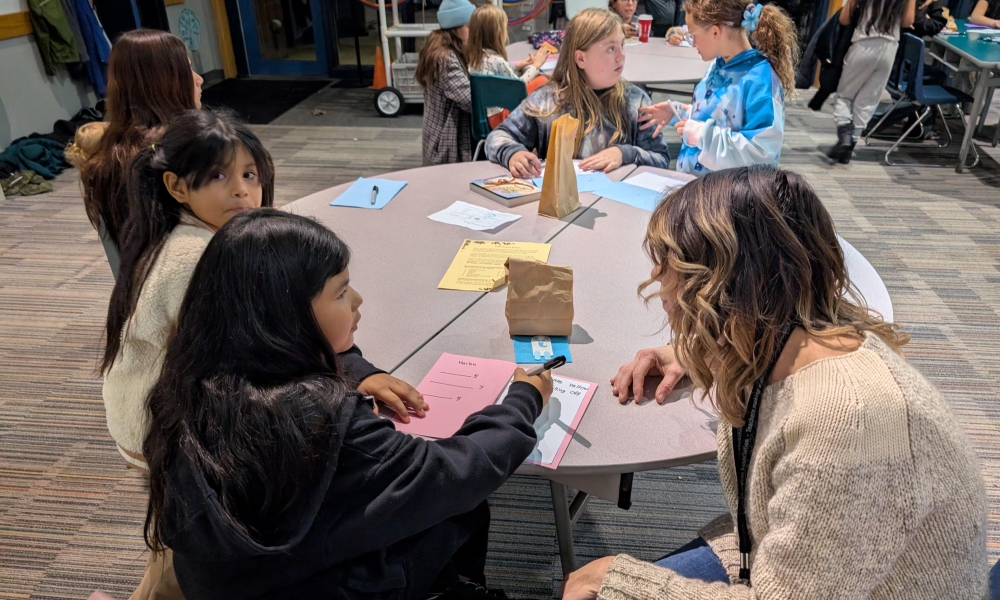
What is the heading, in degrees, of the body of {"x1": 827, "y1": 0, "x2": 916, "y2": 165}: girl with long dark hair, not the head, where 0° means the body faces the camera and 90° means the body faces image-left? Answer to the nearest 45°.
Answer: approximately 180°

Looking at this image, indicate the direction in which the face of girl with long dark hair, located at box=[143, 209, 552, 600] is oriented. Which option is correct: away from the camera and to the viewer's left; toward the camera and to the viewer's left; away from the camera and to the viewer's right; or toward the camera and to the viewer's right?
away from the camera and to the viewer's right

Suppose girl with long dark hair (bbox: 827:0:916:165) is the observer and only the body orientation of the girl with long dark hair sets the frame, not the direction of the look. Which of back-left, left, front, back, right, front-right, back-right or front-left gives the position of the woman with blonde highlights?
back

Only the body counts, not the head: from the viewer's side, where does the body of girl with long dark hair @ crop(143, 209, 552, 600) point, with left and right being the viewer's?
facing away from the viewer and to the right of the viewer

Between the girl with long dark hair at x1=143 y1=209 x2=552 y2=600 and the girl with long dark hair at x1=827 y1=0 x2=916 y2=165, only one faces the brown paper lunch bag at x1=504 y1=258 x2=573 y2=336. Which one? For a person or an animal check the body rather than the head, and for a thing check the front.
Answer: the girl with long dark hair at x1=143 y1=209 x2=552 y2=600

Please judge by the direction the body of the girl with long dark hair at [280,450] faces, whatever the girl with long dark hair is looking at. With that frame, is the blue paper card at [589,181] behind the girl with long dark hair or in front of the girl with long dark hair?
in front

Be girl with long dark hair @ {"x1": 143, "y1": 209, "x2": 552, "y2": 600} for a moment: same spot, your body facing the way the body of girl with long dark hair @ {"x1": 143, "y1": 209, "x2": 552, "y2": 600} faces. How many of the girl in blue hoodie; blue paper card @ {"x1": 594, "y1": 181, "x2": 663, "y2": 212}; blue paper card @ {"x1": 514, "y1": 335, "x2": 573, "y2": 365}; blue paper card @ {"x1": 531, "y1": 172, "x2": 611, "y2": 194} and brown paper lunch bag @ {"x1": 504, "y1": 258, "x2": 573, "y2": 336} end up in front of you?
5

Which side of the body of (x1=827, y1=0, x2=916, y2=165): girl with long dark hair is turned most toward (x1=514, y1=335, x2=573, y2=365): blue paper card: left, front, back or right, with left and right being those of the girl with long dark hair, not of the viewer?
back

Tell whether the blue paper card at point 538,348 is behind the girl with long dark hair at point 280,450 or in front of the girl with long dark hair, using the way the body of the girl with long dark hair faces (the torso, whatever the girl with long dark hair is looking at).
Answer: in front

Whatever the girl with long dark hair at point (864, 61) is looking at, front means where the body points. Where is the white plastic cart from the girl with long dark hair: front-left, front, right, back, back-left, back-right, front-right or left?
left

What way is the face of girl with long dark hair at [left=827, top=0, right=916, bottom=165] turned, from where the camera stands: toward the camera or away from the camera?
away from the camera

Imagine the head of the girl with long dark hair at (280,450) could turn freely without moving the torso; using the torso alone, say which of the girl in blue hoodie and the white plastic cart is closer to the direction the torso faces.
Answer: the girl in blue hoodie

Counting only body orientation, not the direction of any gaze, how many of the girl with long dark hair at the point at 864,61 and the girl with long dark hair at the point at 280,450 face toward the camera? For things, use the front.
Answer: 0
